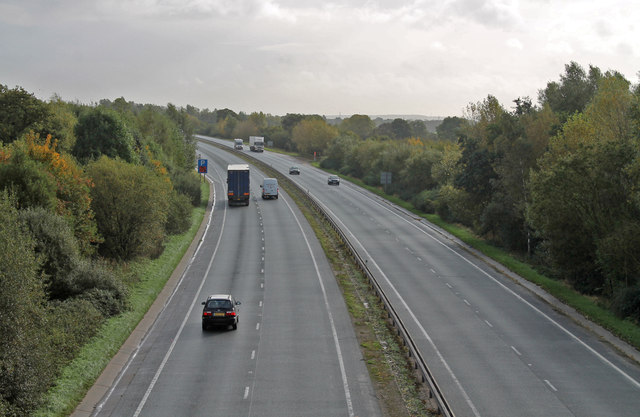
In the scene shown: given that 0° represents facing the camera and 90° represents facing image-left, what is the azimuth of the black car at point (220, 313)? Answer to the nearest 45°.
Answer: approximately 180°

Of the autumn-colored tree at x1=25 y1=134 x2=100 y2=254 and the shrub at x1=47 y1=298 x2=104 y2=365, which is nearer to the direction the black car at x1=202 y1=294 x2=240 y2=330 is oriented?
the autumn-colored tree

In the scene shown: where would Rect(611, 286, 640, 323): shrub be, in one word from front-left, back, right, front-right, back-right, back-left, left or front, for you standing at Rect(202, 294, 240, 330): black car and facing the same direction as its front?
right

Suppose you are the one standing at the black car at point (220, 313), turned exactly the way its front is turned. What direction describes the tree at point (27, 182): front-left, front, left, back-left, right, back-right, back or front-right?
front-left

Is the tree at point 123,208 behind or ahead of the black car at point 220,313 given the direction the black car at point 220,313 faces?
ahead

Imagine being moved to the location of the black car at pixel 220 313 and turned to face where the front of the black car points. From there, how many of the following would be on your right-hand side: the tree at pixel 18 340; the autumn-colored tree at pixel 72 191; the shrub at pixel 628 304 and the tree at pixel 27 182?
1

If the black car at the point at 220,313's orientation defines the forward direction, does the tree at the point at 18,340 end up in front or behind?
behind

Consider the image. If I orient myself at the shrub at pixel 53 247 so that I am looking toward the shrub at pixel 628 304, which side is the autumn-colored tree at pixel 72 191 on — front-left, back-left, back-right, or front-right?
back-left

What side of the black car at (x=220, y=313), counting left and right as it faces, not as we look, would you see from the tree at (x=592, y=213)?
right

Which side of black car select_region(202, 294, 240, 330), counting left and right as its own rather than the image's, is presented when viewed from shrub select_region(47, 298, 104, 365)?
left

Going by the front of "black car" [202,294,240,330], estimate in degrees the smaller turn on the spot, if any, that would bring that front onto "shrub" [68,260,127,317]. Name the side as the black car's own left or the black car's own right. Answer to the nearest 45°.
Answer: approximately 45° to the black car's own left

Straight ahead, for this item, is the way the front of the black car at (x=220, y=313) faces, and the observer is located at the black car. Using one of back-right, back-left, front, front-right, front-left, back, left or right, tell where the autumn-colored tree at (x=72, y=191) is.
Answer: front-left
